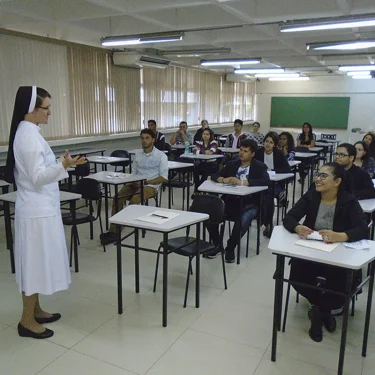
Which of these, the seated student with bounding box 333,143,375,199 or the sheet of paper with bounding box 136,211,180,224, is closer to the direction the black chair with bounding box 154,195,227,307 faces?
the sheet of paper

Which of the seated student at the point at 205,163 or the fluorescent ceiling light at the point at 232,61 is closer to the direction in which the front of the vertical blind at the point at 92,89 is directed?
the seated student

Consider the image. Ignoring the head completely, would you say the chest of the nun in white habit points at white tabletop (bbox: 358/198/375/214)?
yes

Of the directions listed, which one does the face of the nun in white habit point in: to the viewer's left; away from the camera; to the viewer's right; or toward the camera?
to the viewer's right

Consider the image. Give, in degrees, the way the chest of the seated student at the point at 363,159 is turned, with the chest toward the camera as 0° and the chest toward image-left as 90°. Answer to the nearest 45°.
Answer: approximately 45°

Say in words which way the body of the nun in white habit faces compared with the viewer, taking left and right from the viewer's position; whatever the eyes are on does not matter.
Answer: facing to the right of the viewer

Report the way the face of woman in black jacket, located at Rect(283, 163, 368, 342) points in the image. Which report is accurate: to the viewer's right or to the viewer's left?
to the viewer's left

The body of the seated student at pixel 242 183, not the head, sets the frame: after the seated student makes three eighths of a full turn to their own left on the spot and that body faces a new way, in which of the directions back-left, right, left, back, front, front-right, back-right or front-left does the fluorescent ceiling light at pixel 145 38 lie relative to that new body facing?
back-left

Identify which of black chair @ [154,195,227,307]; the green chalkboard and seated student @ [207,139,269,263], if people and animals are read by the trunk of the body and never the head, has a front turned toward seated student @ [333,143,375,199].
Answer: the green chalkboard

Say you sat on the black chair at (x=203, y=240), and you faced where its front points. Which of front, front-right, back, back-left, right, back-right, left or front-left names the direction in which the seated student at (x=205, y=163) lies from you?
back-right

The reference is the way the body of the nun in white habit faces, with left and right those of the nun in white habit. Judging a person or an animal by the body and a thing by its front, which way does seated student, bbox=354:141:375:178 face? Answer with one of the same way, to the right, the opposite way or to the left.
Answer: the opposite way

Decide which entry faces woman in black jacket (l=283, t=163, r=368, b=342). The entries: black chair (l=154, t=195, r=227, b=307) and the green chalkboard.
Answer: the green chalkboard

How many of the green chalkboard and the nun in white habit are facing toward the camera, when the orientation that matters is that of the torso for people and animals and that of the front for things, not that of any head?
1

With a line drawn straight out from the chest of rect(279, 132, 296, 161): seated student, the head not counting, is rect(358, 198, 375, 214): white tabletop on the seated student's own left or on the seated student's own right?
on the seated student's own left

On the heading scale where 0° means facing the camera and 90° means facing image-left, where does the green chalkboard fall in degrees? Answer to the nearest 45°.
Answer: approximately 0°

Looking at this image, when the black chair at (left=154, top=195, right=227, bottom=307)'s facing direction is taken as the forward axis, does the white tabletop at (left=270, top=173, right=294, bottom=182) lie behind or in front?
behind

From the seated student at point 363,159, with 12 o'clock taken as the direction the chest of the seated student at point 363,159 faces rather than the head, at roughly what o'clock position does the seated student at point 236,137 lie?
the seated student at point 236,137 is roughly at 3 o'clock from the seated student at point 363,159.

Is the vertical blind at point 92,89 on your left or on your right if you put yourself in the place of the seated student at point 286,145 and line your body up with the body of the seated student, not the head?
on your right
